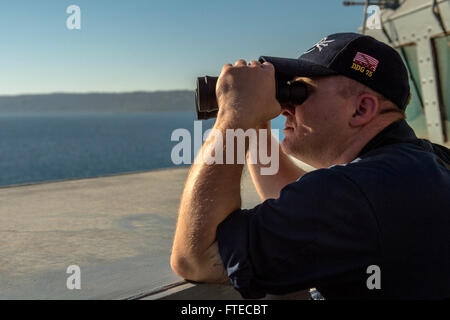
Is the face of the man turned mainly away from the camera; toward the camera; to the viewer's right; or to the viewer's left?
to the viewer's left

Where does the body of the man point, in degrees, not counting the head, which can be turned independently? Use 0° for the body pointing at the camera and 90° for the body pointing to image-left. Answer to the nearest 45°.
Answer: approximately 90°
